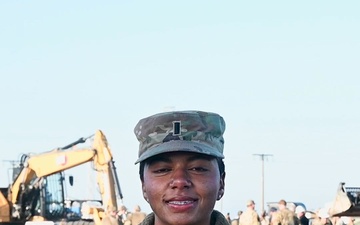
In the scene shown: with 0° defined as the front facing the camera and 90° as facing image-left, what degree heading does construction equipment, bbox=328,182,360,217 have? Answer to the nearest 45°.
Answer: approximately 90°

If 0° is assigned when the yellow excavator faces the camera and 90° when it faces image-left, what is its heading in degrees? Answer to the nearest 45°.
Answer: approximately 270°

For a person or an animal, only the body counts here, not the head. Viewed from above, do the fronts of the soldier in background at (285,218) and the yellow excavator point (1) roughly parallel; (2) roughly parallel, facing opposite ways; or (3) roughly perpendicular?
roughly perpendicular

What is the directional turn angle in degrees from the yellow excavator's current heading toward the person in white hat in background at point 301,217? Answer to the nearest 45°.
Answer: approximately 45° to its right
